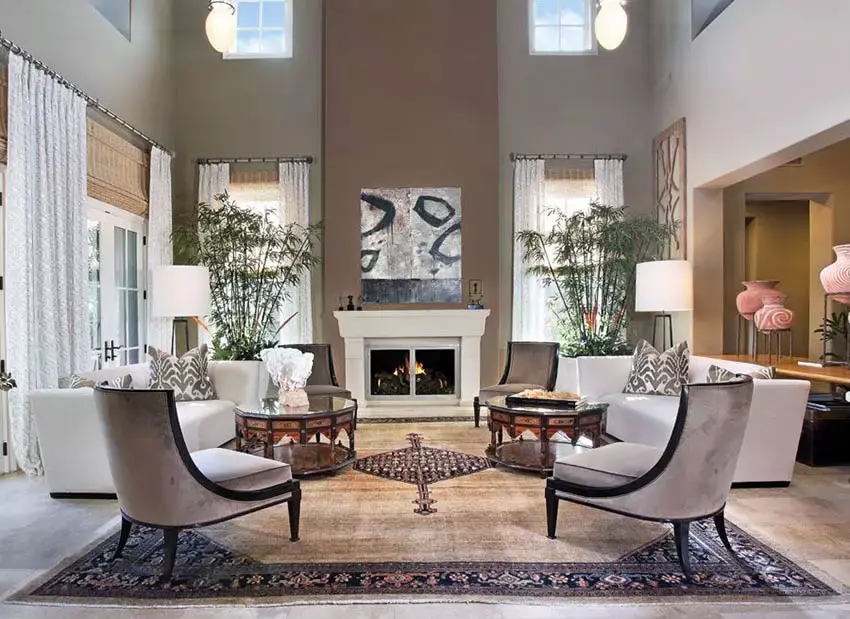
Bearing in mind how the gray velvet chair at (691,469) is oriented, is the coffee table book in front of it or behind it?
in front

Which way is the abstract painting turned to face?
toward the camera

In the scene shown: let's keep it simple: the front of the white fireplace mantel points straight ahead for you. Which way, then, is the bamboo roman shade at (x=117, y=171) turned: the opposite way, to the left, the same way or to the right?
to the left

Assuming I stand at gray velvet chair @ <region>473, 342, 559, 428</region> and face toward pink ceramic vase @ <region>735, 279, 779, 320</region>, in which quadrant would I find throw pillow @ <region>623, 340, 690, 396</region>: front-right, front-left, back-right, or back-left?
front-right

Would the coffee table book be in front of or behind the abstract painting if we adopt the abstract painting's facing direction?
in front

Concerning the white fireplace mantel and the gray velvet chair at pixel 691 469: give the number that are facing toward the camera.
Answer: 1

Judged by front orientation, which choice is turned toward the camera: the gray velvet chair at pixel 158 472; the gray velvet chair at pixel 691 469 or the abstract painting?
the abstract painting

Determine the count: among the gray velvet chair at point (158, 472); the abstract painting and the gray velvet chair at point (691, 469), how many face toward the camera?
1

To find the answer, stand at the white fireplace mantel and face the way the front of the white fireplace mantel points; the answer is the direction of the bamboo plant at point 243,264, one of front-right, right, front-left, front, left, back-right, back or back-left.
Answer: right

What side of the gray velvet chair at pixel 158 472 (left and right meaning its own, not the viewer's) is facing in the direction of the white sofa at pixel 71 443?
left

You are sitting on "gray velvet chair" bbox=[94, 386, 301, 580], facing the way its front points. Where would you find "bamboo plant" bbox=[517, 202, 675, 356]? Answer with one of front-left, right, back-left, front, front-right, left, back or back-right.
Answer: front

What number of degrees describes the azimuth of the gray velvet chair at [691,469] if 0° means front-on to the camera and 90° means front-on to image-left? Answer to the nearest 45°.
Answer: approximately 135°

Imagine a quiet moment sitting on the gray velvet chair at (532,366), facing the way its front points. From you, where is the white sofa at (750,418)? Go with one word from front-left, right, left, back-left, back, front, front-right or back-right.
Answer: left

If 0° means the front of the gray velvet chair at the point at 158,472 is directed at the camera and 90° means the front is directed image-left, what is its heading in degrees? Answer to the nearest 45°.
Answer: approximately 225°

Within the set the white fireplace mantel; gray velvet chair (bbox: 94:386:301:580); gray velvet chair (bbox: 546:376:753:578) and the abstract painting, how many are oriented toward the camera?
2

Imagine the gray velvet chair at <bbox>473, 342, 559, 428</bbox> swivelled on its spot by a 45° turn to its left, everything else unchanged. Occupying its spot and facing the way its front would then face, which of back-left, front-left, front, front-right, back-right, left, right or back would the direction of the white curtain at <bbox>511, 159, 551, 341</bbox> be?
back

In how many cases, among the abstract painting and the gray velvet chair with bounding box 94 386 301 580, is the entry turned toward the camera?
1

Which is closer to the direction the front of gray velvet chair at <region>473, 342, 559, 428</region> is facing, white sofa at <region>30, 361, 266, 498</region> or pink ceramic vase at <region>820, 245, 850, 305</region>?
the white sofa

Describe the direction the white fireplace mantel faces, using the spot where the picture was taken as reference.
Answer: facing the viewer

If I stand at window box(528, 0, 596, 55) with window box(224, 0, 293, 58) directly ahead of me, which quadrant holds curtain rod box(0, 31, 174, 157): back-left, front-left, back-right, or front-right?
front-left

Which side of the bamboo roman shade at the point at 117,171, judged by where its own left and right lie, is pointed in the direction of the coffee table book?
front
